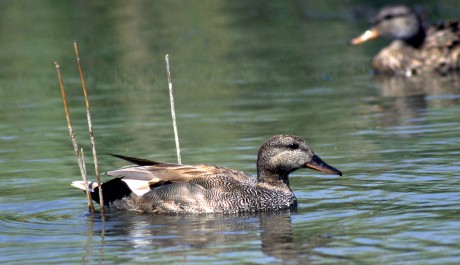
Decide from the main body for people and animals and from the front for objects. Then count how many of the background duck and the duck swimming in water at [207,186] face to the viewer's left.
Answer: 1

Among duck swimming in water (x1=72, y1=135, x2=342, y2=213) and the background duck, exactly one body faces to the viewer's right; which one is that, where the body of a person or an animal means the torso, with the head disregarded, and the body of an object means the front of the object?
the duck swimming in water

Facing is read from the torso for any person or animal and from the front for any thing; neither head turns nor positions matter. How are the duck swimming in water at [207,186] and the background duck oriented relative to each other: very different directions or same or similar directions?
very different directions

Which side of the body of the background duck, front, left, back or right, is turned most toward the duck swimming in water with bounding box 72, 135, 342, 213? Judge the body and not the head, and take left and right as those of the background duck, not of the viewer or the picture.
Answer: left

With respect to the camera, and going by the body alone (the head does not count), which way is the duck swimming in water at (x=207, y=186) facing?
to the viewer's right

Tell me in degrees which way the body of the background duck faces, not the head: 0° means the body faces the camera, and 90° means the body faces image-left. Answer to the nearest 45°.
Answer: approximately 90°

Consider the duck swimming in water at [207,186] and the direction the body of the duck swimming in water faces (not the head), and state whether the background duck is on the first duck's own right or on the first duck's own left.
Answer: on the first duck's own left
